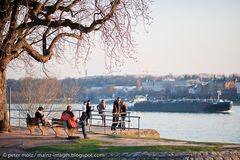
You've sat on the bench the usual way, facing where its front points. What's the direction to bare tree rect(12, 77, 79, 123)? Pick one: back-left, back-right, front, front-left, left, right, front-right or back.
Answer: front-left

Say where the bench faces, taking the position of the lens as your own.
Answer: facing away from the viewer and to the right of the viewer
